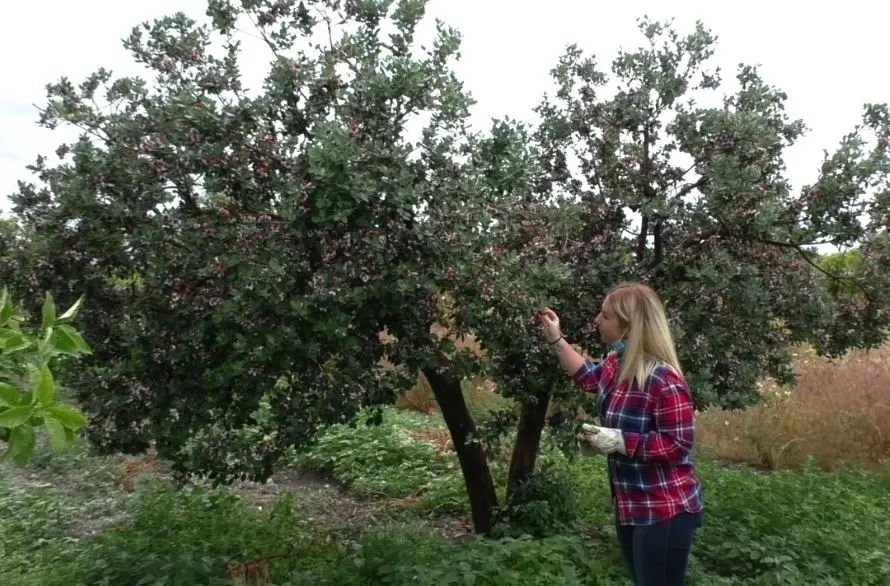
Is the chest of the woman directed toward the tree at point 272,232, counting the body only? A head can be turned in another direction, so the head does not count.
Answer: yes

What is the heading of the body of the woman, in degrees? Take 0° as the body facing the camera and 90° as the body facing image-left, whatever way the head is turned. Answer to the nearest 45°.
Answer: approximately 90°

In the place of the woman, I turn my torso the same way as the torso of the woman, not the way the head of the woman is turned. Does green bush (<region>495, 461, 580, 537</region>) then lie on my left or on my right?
on my right

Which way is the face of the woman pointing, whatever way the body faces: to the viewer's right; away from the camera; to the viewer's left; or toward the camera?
to the viewer's left

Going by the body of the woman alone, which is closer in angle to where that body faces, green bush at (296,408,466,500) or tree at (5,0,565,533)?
the tree

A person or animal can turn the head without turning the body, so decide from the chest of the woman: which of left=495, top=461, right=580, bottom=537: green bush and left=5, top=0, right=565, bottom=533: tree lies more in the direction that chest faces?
the tree
